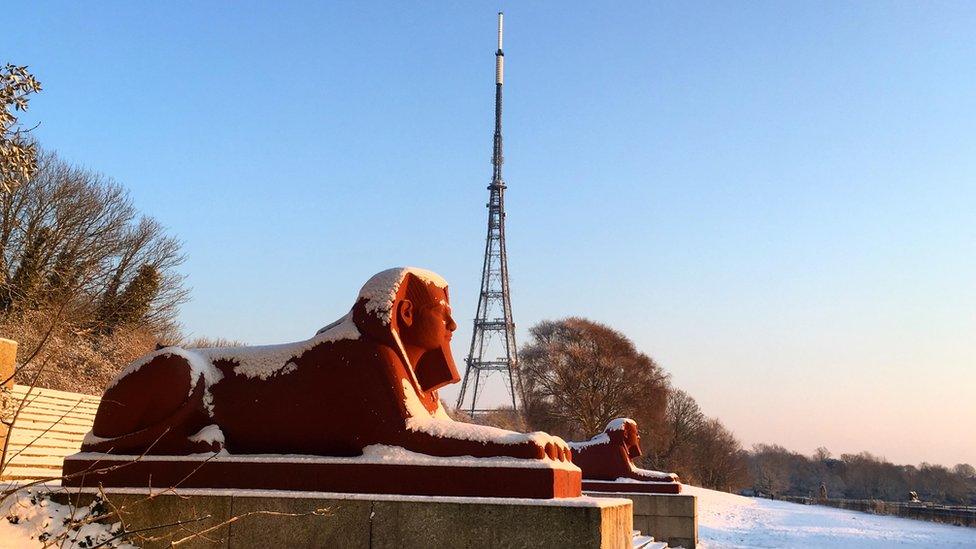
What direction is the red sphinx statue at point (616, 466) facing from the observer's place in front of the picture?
facing to the right of the viewer

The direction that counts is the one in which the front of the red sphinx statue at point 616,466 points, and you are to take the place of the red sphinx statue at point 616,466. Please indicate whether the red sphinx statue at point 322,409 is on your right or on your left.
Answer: on your right

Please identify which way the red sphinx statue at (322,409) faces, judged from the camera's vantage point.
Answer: facing to the right of the viewer

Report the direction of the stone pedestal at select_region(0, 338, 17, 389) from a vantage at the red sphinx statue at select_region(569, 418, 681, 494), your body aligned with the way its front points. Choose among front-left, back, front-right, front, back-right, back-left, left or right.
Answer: back-right

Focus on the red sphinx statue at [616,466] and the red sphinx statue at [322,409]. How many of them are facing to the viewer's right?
2
